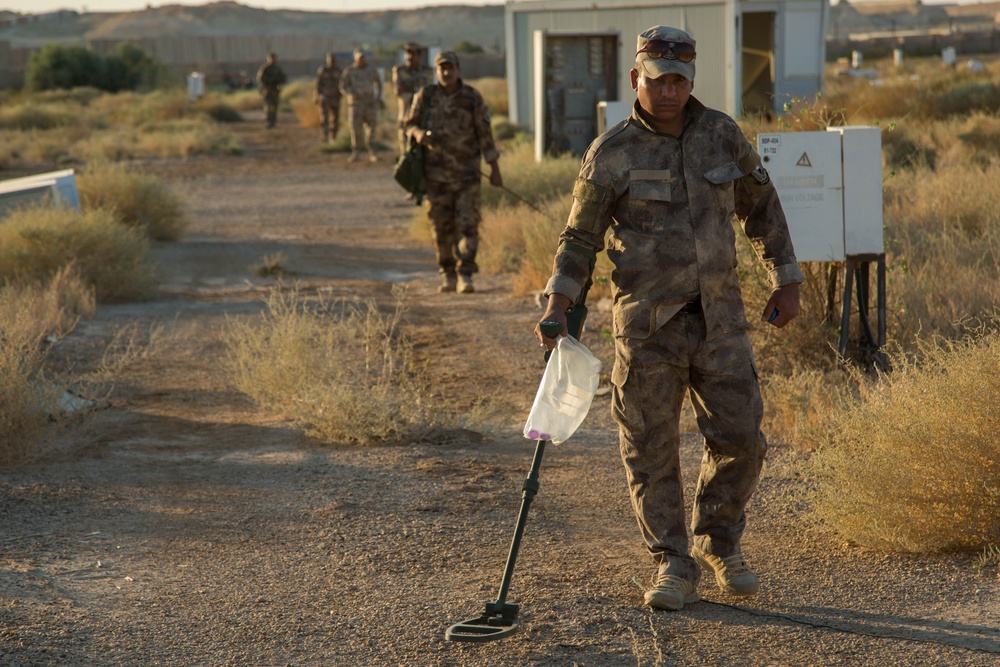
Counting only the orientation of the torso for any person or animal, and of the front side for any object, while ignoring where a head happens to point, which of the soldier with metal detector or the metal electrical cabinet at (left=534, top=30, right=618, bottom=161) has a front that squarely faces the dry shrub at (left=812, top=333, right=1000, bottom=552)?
the metal electrical cabinet

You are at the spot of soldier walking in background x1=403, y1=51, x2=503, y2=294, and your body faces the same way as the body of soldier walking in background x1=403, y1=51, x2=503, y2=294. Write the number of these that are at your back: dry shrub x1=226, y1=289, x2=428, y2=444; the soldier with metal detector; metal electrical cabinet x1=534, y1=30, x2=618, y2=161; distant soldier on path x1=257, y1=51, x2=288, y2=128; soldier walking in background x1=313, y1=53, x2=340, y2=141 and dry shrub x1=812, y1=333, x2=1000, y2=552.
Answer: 3

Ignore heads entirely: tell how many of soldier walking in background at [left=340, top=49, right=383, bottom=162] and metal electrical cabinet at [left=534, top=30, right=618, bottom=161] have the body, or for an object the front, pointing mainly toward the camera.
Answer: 2

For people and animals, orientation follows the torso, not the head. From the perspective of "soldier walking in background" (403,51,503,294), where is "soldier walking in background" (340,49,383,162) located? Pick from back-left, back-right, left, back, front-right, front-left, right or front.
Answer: back

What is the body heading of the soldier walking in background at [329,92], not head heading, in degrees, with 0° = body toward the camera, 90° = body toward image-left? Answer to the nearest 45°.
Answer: approximately 0°

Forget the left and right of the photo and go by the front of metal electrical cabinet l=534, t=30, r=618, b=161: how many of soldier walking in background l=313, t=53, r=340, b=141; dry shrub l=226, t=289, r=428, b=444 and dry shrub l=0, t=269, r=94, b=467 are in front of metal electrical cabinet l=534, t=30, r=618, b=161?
2

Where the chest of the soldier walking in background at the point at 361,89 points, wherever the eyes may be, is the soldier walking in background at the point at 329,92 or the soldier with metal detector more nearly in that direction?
the soldier with metal detector

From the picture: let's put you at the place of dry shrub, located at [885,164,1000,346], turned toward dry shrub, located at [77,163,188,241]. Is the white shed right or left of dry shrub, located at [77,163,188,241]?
right

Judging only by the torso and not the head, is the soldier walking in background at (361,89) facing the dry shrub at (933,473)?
yes

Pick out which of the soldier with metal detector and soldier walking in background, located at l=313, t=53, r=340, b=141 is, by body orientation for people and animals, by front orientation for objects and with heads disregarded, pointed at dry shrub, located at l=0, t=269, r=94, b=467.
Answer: the soldier walking in background
